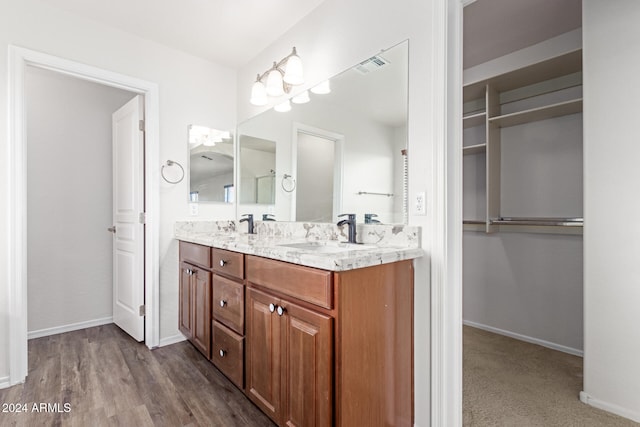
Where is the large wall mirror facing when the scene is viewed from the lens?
facing the viewer and to the left of the viewer

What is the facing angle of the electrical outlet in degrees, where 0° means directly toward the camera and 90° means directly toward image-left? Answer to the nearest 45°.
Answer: approximately 45°

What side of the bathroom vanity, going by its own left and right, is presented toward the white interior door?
right

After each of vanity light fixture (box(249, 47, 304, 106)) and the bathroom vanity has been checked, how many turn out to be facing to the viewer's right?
0

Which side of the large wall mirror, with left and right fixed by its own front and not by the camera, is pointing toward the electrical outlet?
left

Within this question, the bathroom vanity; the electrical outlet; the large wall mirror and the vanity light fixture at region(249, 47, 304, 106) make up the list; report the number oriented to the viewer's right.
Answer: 0

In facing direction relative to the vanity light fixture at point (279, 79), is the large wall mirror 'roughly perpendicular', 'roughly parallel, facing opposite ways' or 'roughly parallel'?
roughly parallel

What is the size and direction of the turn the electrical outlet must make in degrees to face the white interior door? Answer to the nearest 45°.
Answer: approximately 45° to its right

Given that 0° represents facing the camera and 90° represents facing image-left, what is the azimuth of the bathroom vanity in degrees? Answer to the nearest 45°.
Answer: approximately 45°
